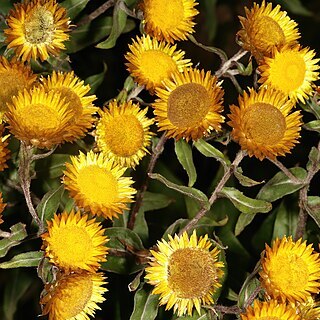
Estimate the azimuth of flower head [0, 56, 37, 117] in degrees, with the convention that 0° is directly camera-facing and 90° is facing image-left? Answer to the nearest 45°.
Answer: approximately 0°

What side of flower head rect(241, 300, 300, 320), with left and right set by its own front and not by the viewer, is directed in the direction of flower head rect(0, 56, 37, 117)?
right

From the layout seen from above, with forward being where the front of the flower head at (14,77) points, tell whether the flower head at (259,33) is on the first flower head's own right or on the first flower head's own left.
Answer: on the first flower head's own left

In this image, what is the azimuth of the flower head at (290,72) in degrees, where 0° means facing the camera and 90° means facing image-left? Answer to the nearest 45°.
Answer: approximately 0°
